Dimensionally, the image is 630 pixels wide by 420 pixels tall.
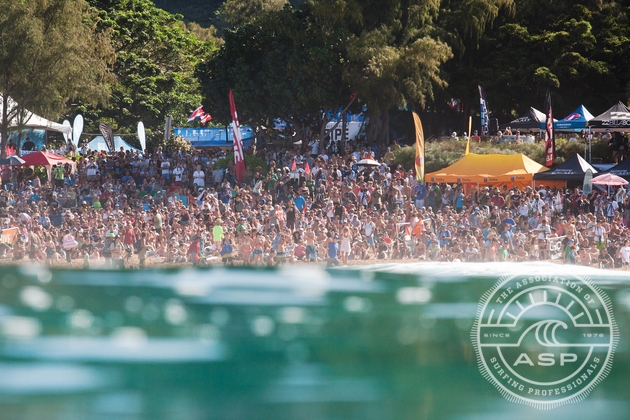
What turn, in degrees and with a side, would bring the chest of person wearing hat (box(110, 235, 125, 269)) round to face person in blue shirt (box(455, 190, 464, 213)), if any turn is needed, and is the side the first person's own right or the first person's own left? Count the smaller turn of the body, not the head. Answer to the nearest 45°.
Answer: approximately 90° to the first person's own left

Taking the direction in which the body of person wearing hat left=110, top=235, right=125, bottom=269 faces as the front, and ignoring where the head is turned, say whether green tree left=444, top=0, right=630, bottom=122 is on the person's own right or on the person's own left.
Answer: on the person's own left

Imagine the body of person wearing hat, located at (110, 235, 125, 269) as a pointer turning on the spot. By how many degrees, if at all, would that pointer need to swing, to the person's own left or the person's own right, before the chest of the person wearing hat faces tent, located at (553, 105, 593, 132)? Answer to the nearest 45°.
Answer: approximately 90° to the person's own left

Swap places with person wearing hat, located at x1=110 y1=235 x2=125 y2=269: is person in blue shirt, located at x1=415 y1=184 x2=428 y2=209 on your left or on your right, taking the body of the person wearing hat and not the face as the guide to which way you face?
on your left

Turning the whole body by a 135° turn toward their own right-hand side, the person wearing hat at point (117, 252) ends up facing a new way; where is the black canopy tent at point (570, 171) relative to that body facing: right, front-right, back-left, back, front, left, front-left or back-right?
back-right

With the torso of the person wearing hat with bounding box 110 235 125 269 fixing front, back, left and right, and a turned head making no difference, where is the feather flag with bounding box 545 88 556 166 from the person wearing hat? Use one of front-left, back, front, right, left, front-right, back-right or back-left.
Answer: left

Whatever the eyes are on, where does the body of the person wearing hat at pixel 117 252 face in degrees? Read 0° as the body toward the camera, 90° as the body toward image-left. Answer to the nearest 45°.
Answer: approximately 0°

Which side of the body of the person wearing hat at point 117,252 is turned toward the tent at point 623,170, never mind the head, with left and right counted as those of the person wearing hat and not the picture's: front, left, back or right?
left
